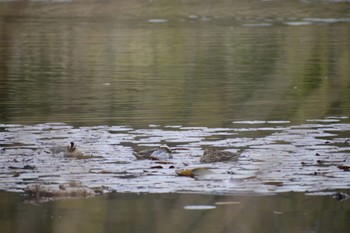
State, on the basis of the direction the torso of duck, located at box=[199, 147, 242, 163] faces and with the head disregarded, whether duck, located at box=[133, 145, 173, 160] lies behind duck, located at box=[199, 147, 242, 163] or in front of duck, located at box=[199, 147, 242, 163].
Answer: in front

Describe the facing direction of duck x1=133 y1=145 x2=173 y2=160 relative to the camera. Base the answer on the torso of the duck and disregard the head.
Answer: to the viewer's right

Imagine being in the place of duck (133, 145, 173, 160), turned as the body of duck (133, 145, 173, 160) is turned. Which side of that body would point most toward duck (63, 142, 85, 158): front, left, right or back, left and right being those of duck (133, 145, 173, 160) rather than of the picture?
back

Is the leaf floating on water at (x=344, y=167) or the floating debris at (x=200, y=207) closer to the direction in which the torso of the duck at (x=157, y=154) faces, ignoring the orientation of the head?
the leaf floating on water

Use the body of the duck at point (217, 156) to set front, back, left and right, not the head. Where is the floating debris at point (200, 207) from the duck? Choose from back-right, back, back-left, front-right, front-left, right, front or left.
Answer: left

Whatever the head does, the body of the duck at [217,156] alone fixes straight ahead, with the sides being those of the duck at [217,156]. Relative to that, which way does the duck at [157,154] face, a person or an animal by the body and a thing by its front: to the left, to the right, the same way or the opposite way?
the opposite way

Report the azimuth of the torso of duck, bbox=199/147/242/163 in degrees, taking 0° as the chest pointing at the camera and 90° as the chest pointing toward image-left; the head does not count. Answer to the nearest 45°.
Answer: approximately 90°
